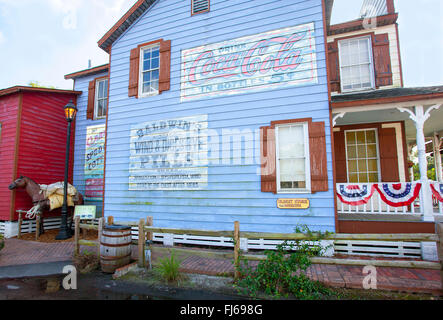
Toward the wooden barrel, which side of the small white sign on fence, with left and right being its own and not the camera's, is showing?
front

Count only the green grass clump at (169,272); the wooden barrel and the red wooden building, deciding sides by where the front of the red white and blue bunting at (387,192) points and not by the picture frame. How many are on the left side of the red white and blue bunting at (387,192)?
0

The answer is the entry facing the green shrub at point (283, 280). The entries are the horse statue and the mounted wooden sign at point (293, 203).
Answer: the mounted wooden sign

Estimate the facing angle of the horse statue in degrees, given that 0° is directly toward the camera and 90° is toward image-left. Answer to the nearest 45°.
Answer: approximately 90°

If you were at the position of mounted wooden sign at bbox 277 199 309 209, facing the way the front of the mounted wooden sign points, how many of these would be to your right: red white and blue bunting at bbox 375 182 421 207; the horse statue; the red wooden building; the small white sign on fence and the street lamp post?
4

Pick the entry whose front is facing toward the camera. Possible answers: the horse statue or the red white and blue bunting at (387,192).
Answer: the red white and blue bunting

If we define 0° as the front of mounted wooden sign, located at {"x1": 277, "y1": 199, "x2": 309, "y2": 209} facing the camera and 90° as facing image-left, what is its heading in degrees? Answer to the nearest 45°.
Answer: approximately 0°

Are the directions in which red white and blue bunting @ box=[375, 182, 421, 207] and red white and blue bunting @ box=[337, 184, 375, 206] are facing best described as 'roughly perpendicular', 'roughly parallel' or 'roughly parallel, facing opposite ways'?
roughly parallel

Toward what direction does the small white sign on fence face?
toward the camera

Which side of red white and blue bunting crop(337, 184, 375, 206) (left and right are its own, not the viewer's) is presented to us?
front

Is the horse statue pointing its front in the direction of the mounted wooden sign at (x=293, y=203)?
no

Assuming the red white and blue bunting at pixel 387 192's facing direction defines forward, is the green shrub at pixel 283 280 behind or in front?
in front

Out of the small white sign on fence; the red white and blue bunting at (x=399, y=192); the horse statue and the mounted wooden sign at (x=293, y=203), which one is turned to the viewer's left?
the horse statue

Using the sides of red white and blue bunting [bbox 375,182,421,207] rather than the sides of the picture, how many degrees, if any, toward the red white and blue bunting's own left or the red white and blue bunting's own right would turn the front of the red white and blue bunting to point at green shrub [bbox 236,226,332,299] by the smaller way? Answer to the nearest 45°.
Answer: approximately 45° to the red white and blue bunting's own right

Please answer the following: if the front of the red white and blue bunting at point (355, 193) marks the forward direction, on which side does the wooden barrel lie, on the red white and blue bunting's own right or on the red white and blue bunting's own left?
on the red white and blue bunting's own right

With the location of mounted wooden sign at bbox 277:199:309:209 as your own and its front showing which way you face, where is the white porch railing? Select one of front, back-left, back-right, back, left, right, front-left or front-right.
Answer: back-left

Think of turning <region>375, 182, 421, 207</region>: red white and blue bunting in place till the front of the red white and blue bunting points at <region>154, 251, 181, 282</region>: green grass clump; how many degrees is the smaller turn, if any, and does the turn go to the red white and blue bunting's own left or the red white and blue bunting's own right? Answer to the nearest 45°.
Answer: approximately 45° to the red white and blue bunting's own right
